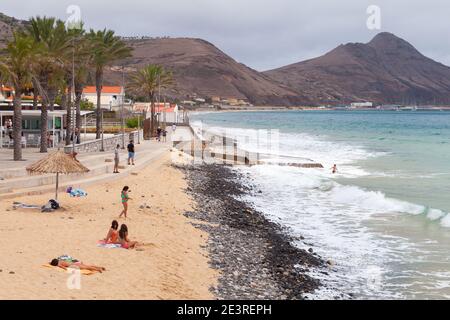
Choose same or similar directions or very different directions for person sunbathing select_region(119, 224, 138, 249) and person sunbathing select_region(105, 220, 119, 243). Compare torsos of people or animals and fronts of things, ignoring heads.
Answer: same or similar directions

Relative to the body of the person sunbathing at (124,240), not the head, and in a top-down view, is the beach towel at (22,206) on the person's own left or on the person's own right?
on the person's own left

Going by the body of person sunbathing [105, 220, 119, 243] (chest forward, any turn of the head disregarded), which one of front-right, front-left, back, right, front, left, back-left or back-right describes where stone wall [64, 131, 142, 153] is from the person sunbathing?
front-left
